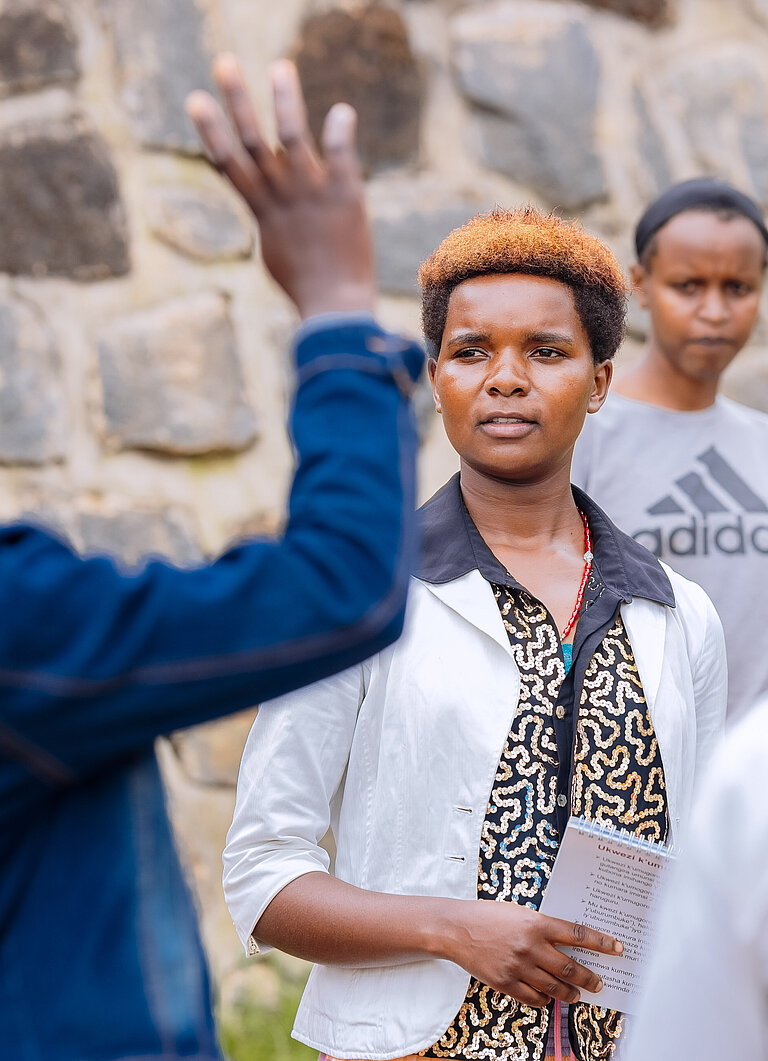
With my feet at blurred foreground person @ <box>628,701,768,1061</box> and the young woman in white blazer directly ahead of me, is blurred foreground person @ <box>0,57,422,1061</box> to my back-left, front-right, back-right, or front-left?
front-left

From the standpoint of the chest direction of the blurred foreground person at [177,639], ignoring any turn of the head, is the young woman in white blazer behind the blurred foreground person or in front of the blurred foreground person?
in front

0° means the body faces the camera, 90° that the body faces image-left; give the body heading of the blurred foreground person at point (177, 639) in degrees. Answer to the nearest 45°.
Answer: approximately 180°

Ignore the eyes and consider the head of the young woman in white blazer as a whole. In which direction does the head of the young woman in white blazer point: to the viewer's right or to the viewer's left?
to the viewer's left

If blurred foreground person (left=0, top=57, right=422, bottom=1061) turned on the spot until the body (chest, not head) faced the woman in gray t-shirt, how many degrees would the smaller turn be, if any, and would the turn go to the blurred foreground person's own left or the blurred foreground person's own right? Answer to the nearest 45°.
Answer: approximately 45° to the blurred foreground person's own right
